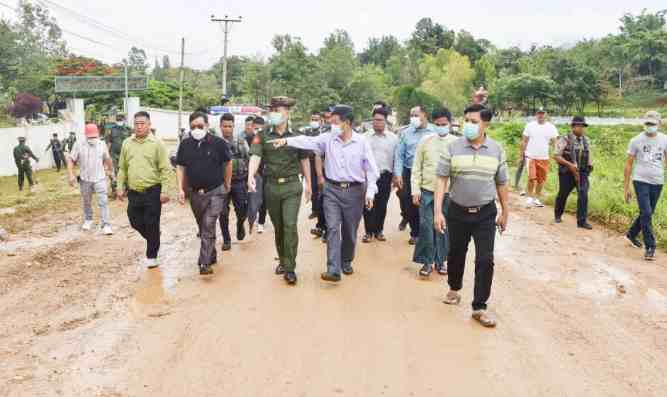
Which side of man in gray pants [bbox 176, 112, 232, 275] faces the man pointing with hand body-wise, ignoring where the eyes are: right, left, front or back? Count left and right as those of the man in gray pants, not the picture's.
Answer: left

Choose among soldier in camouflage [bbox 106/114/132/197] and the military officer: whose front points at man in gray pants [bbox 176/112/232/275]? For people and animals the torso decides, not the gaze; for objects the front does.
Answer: the soldier in camouflage

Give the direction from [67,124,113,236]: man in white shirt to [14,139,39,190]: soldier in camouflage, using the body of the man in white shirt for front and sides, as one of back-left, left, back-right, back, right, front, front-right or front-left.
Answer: back

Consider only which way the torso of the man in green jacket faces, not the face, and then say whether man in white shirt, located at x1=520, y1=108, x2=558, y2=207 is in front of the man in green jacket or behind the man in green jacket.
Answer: behind

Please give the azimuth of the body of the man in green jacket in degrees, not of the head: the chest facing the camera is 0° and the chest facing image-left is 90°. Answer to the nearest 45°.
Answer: approximately 0°

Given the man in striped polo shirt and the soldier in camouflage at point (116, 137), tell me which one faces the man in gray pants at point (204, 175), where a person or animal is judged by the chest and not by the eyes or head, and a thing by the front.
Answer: the soldier in camouflage

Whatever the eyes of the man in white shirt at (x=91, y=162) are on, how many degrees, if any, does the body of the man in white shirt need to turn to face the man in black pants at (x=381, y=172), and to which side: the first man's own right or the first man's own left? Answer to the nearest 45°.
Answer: approximately 45° to the first man's own left

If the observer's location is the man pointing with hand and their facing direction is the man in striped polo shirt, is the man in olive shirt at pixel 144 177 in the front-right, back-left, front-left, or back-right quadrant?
back-right

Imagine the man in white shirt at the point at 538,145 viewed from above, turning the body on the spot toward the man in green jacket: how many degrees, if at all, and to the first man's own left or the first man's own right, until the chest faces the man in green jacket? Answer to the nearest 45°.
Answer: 0° — they already face them

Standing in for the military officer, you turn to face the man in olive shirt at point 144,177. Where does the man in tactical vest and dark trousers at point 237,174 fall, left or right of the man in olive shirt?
right
